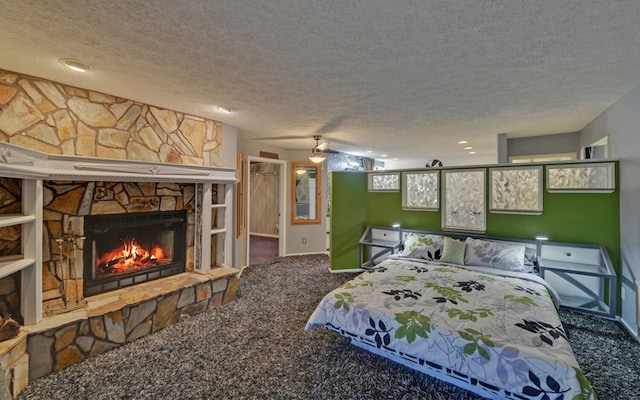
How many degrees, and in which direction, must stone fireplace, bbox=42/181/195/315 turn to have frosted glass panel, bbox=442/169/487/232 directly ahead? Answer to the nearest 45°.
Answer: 0° — it already faces it

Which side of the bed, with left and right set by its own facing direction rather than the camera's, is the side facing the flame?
right

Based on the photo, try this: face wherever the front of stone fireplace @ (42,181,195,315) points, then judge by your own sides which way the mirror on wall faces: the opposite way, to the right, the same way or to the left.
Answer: to the right

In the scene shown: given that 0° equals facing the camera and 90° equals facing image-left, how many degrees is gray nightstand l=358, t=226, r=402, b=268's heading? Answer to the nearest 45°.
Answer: approximately 0°

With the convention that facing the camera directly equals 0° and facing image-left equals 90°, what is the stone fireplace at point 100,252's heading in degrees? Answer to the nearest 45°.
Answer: approximately 315°

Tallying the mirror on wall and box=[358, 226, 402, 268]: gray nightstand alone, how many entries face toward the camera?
2

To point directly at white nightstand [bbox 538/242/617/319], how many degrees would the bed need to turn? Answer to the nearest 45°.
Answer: approximately 135° to its left
